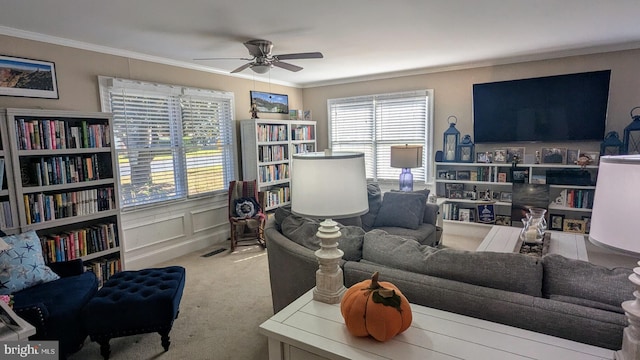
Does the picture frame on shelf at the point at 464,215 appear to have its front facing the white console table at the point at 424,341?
yes

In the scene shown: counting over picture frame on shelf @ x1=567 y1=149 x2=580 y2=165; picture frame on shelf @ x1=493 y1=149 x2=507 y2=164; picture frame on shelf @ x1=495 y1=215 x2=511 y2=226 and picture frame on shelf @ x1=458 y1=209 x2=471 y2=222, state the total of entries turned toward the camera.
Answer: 4

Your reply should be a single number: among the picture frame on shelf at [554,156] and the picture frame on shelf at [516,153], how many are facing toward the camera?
2

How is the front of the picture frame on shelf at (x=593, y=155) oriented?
toward the camera

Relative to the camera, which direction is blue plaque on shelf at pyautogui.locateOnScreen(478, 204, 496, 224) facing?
toward the camera

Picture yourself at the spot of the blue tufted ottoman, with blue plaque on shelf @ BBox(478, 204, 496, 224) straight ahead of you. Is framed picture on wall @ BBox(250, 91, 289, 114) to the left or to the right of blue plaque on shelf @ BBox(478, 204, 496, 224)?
left

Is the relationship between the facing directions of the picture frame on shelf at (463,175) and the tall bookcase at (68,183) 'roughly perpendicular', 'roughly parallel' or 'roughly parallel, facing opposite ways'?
roughly perpendicular

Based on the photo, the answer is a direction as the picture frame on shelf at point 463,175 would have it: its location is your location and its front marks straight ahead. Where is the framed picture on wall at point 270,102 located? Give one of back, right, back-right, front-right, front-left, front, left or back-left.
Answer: right

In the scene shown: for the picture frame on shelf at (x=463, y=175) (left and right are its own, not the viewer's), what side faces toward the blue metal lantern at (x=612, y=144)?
left

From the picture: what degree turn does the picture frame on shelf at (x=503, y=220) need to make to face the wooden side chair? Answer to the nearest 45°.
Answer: approximately 45° to its right

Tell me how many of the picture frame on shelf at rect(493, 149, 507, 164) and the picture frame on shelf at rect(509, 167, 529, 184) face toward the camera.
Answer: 2

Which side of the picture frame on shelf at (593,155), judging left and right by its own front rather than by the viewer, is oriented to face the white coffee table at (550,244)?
front

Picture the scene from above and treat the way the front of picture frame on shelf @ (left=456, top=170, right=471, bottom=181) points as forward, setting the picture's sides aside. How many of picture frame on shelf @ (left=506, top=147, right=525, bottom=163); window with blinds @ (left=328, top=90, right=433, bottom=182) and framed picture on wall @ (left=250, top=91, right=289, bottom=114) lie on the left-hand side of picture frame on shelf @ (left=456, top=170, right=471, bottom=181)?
1
